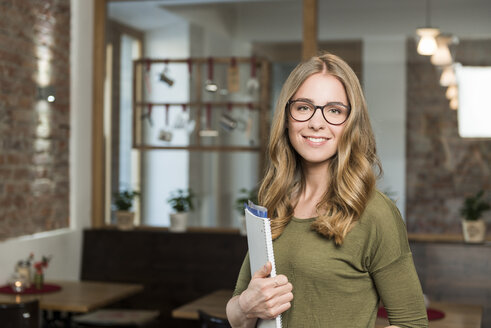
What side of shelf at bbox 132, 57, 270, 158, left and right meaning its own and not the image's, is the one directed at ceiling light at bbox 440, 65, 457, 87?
left

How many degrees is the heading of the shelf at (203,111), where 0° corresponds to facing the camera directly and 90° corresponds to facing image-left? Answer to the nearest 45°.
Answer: approximately 0°

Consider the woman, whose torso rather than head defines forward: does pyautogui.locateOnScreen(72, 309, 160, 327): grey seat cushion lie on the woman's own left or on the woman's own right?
on the woman's own right

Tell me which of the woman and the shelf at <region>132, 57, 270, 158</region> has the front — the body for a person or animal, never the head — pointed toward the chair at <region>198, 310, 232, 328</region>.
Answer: the shelf
